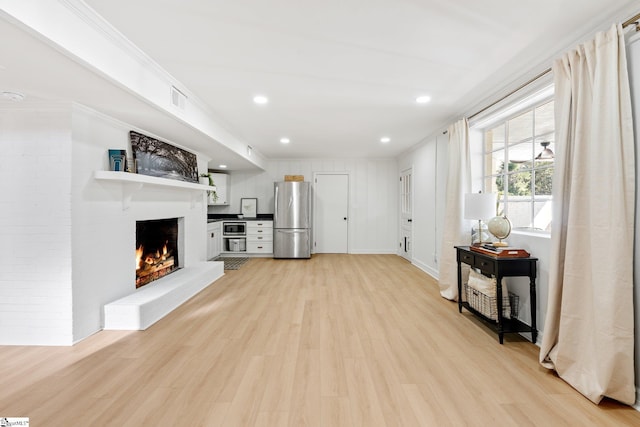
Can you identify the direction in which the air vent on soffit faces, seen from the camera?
facing the viewer and to the right of the viewer

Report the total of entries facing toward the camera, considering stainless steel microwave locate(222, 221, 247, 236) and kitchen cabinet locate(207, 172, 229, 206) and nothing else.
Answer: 2

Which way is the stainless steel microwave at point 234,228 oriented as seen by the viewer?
toward the camera

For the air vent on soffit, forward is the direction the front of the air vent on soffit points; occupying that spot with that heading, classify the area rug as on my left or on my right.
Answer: on my left

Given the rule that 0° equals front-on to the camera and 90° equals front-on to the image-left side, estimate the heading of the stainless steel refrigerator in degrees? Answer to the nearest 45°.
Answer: approximately 0°

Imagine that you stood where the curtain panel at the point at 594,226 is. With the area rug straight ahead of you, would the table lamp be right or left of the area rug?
right

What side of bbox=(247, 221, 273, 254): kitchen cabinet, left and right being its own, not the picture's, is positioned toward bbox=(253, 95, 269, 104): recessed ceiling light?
front

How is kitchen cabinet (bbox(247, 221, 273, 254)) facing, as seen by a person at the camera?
facing the viewer

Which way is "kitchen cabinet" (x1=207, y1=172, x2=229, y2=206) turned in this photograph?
toward the camera

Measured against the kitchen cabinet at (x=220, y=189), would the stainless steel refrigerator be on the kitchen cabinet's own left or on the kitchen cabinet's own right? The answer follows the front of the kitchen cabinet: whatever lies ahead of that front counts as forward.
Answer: on the kitchen cabinet's own left

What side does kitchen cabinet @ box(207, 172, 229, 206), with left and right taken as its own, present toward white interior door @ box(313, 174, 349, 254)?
left

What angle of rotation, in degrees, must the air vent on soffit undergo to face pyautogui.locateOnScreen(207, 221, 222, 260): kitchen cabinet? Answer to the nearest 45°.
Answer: approximately 135° to its left

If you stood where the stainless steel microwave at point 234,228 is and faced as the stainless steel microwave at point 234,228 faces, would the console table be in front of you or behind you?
in front

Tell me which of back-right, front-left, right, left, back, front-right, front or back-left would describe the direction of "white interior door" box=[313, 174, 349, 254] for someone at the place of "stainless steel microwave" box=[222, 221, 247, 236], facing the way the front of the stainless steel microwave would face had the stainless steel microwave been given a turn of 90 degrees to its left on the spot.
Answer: front

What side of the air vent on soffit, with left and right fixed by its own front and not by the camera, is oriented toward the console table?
front

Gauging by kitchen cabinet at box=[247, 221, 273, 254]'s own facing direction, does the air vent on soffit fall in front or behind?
in front

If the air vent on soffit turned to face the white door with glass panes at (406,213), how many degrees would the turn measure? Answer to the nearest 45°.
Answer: approximately 45° to its left
